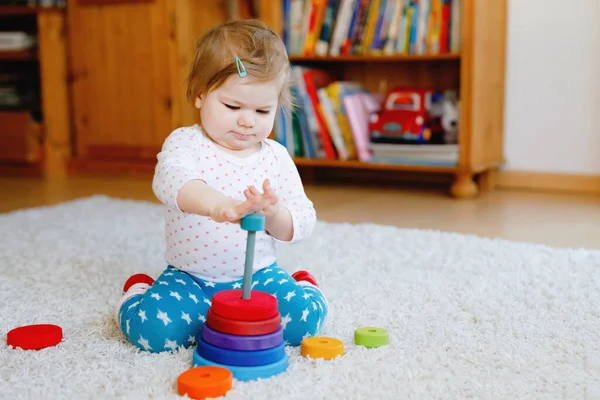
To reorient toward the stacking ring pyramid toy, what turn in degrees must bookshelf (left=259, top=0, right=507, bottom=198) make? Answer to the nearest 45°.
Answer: approximately 45° to its left

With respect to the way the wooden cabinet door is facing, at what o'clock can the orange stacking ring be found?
The orange stacking ring is roughly at 12 o'clock from the wooden cabinet door.

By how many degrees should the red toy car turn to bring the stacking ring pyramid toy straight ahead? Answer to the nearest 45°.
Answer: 0° — it already faces it

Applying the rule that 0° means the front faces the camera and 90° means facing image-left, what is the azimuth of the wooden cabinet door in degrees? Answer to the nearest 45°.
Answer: approximately 0°

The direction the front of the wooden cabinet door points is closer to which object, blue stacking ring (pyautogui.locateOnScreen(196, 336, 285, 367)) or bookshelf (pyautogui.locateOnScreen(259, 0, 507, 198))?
the blue stacking ring

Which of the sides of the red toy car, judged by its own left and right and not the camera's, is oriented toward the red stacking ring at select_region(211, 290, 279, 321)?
front

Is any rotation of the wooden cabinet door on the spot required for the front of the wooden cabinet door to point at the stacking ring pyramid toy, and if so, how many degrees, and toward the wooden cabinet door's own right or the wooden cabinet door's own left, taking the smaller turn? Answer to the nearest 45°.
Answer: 0° — it already faces it

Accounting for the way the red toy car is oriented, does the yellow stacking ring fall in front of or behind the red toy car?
in front

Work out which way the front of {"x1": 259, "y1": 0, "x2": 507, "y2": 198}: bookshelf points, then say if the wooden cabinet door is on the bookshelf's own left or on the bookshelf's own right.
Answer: on the bookshelf's own right
